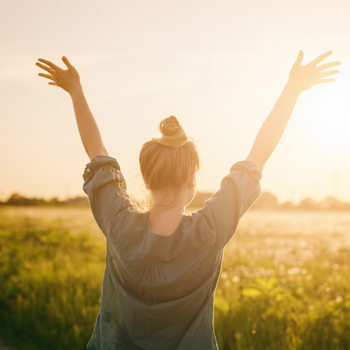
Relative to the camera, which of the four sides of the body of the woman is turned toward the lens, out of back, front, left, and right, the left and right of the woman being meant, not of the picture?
back

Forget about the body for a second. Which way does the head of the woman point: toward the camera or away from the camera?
away from the camera
